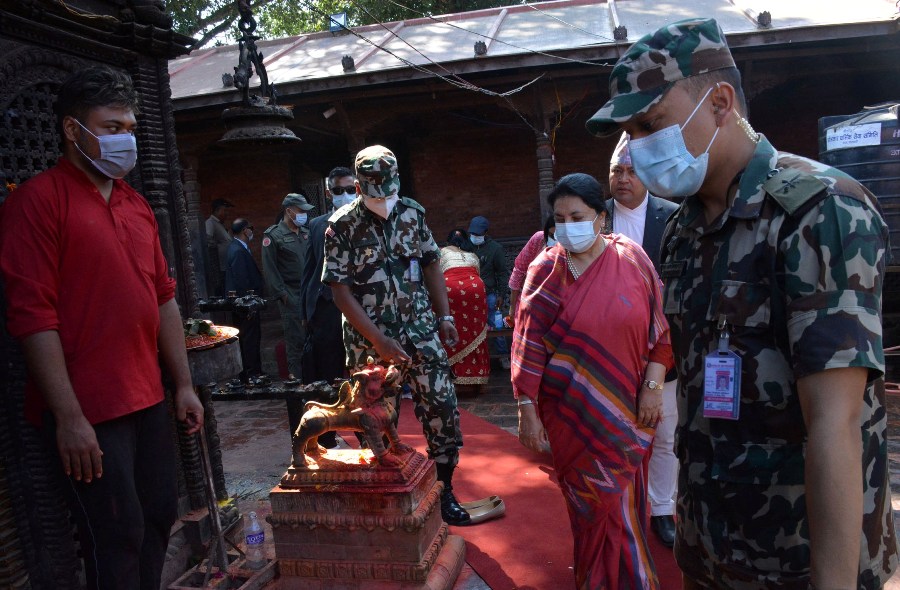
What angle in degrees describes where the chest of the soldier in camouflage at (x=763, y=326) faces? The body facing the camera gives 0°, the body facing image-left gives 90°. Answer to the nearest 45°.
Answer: approximately 45°

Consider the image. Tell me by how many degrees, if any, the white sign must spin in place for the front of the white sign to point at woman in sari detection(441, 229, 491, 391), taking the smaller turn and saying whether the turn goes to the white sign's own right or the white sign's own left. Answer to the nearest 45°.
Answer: approximately 45° to the white sign's own right

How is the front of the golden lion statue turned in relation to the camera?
facing to the right of the viewer

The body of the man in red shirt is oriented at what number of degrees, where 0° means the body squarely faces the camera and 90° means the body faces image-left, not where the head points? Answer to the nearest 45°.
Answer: approximately 315°

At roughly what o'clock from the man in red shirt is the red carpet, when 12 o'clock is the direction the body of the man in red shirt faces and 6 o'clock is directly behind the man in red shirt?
The red carpet is roughly at 10 o'clock from the man in red shirt.

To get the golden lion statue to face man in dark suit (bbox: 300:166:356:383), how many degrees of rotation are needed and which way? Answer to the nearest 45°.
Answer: approximately 90° to its left

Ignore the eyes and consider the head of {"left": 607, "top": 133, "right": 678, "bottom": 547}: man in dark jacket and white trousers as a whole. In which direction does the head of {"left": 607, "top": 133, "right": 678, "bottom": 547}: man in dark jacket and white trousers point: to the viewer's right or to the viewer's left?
to the viewer's left
